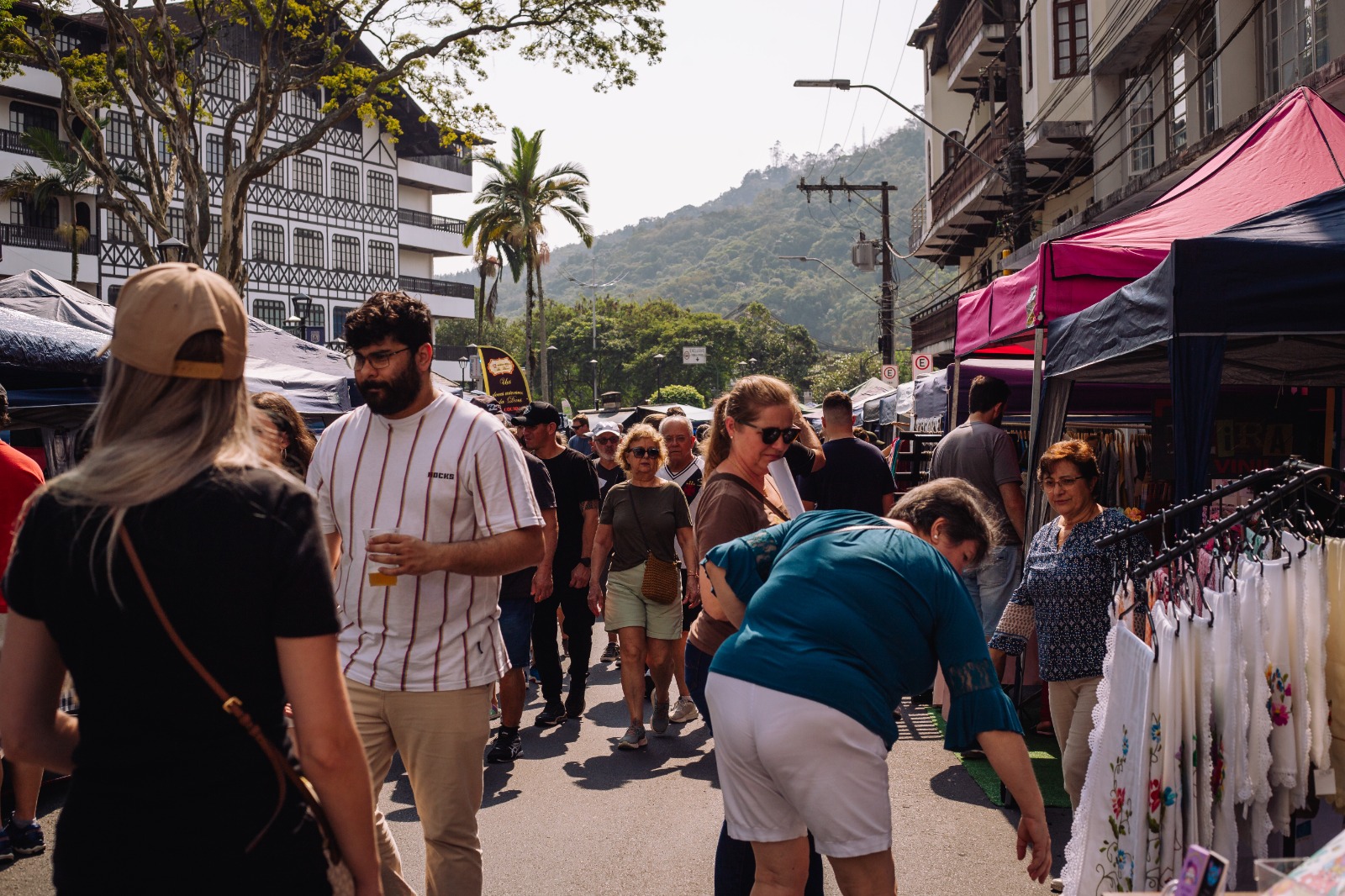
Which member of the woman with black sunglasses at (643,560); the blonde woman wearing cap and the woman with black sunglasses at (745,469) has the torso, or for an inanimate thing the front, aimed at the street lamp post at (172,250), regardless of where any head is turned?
the blonde woman wearing cap

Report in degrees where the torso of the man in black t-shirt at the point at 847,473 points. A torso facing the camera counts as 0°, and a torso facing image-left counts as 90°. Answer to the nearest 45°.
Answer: approximately 180°

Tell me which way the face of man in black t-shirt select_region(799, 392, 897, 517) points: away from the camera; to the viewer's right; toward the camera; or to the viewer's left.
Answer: away from the camera

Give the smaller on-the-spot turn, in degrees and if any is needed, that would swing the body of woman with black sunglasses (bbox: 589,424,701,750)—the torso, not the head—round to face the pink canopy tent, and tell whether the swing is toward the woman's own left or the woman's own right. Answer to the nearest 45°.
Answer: approximately 90° to the woman's own left

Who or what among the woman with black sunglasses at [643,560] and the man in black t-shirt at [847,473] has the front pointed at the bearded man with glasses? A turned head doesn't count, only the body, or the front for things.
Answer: the woman with black sunglasses

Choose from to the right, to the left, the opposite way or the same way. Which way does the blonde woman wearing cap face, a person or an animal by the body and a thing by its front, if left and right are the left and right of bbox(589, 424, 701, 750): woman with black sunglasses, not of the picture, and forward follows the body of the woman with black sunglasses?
the opposite way

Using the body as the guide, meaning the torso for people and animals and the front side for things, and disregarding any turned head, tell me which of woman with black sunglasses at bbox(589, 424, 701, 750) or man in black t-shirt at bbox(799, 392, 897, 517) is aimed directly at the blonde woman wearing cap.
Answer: the woman with black sunglasses

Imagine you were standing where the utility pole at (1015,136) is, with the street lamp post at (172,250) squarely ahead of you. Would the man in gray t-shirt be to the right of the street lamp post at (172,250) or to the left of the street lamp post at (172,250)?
left

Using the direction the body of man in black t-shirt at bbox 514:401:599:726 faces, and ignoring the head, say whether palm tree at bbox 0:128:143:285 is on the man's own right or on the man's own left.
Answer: on the man's own right

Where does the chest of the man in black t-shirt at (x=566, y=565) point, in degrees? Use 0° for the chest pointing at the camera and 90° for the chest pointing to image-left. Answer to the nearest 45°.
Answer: approximately 45°

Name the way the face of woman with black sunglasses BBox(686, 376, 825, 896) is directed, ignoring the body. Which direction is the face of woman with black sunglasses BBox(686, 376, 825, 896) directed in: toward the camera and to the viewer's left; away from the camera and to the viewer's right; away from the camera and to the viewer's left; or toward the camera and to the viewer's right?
toward the camera and to the viewer's right

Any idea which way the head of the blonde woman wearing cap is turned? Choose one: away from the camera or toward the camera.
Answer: away from the camera
